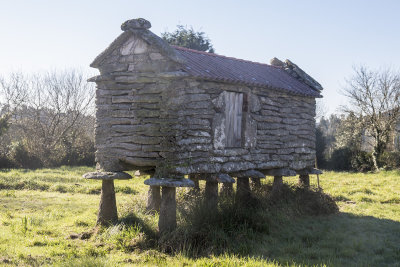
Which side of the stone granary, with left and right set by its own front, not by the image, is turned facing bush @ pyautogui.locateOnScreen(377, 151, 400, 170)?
left

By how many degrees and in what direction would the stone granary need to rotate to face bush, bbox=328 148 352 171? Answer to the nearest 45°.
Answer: approximately 90° to its left

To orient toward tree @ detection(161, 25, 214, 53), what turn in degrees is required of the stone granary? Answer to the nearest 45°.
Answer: approximately 135° to its left

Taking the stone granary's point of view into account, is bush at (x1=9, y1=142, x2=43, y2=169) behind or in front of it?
behind

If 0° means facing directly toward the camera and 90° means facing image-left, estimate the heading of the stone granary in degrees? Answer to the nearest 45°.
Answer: approximately 315°

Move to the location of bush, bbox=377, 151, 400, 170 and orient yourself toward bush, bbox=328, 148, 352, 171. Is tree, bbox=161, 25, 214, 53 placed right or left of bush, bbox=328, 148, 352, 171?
right

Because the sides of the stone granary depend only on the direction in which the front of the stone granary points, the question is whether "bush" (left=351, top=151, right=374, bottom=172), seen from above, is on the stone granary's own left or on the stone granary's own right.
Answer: on the stone granary's own left
